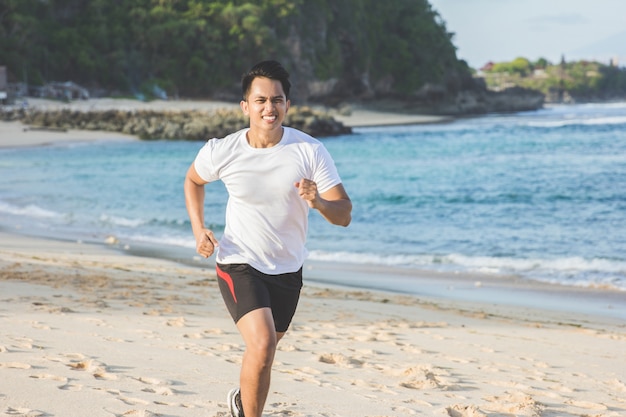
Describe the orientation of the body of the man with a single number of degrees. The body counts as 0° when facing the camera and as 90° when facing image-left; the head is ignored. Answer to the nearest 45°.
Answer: approximately 0°
